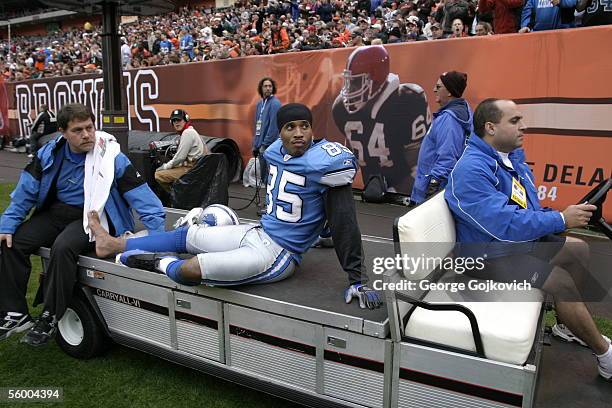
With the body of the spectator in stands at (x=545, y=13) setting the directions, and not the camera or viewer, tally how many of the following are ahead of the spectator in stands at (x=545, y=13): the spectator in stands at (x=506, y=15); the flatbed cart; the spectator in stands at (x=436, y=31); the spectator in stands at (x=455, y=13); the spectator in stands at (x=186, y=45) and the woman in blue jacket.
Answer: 2

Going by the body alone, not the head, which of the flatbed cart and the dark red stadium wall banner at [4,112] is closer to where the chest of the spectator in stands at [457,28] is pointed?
the flatbed cart

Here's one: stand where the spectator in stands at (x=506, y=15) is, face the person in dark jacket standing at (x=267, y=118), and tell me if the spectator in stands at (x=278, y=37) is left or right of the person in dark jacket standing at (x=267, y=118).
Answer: right

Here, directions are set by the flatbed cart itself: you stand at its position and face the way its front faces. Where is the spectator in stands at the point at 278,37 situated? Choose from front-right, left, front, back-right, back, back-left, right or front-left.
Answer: back-left

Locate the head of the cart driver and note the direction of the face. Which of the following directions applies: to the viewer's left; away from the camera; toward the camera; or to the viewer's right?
to the viewer's right

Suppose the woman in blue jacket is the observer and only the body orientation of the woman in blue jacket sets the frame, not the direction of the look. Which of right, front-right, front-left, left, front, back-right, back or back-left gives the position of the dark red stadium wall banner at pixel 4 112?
front-right

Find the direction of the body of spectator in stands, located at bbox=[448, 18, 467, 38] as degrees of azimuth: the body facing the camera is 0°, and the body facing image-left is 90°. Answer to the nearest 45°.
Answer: approximately 0°

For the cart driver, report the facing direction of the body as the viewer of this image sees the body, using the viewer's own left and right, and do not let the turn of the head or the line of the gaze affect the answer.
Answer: facing to the right of the viewer

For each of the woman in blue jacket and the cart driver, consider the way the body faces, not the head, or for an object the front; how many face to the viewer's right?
1

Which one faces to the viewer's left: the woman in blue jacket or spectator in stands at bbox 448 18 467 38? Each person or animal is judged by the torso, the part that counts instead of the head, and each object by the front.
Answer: the woman in blue jacket

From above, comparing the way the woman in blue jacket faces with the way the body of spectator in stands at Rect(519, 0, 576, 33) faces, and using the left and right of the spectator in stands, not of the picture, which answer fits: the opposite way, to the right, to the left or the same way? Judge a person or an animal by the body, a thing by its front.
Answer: to the right

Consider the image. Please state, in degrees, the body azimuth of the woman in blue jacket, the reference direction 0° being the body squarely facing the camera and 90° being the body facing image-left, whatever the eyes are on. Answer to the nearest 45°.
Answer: approximately 90°

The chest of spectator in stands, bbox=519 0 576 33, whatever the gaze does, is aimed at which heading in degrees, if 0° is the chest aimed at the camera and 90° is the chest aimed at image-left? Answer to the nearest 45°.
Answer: approximately 0°

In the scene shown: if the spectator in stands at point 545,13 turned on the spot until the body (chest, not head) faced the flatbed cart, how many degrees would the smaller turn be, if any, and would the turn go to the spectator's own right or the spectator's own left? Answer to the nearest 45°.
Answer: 0° — they already face it
